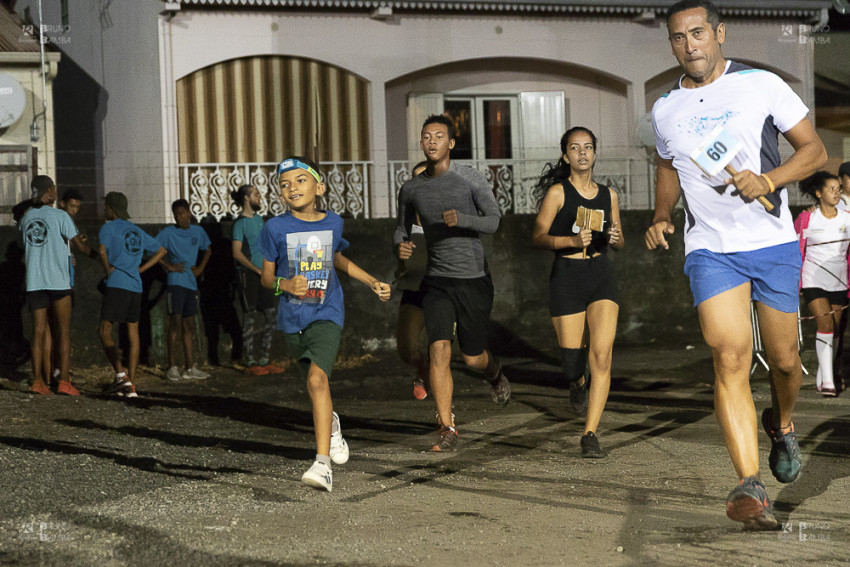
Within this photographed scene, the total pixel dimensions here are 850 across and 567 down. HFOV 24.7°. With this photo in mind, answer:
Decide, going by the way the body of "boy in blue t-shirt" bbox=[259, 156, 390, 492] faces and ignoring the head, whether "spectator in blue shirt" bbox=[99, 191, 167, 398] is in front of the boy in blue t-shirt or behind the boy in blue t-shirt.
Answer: behind

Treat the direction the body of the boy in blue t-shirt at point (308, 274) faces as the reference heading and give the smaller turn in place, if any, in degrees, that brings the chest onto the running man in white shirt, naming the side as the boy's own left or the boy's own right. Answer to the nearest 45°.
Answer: approximately 45° to the boy's own left

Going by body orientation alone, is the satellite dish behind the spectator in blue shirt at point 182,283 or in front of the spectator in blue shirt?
behind
